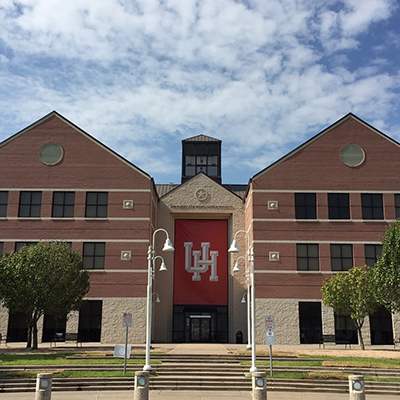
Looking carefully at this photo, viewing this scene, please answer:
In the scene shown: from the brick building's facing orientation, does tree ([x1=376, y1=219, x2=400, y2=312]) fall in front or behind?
in front

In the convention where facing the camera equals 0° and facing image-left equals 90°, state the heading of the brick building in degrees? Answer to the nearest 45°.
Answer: approximately 0°

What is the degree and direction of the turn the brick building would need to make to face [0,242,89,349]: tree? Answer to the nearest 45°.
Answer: approximately 45° to its right

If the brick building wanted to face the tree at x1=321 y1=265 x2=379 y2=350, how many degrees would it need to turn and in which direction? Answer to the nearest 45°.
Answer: approximately 45° to its left

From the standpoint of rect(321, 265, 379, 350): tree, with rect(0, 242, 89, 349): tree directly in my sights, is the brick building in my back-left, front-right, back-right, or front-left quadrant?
front-right
